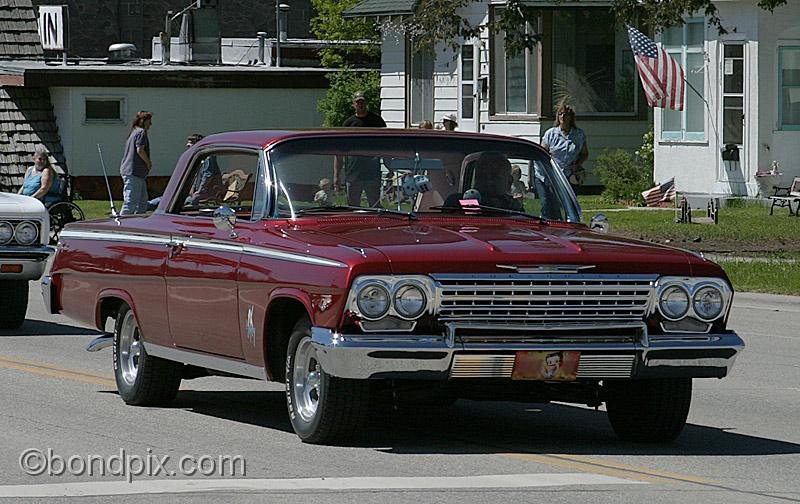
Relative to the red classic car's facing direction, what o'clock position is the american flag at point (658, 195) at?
The american flag is roughly at 8 o'clock from the red classic car.

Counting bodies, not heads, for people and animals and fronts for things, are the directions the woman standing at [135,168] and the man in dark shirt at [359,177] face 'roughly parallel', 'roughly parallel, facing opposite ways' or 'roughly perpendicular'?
roughly perpendicular

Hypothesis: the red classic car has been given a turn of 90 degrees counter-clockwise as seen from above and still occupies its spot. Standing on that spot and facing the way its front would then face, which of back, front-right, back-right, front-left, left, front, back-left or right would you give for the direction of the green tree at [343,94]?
front-left

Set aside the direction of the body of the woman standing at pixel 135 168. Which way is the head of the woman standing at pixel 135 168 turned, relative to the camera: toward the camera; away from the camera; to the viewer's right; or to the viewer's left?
to the viewer's right

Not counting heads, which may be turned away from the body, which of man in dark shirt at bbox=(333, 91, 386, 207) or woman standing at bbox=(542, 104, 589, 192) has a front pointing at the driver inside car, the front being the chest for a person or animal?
the woman standing

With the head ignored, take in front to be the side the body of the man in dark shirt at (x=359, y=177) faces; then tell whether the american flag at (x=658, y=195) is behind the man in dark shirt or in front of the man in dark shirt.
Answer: behind

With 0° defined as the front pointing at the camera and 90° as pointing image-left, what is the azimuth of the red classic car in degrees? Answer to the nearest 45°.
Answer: approximately 315°

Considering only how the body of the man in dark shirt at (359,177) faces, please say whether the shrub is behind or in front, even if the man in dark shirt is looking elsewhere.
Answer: behind

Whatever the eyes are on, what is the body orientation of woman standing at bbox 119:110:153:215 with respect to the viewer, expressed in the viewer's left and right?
facing to the right of the viewer
